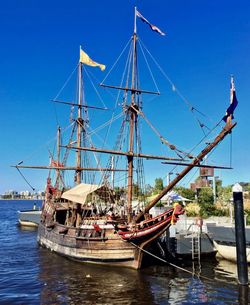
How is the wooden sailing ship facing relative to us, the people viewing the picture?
facing the viewer and to the right of the viewer

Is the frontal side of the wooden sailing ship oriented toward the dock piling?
yes

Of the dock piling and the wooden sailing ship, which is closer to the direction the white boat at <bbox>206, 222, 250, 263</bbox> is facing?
the wooden sailing ship

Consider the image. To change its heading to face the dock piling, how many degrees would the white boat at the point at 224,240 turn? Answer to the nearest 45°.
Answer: approximately 90° to its left

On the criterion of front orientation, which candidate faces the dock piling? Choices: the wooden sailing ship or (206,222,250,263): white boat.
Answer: the wooden sailing ship

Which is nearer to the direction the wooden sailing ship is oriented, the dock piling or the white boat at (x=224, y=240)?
the dock piling

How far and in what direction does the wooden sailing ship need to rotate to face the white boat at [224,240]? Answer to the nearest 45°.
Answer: approximately 45° to its left

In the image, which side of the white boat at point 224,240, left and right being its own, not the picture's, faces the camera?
left

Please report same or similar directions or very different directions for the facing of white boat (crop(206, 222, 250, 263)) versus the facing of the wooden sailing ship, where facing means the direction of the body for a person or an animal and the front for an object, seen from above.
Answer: very different directions

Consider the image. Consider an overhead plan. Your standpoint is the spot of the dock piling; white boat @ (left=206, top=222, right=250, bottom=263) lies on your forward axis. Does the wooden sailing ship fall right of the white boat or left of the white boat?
left
